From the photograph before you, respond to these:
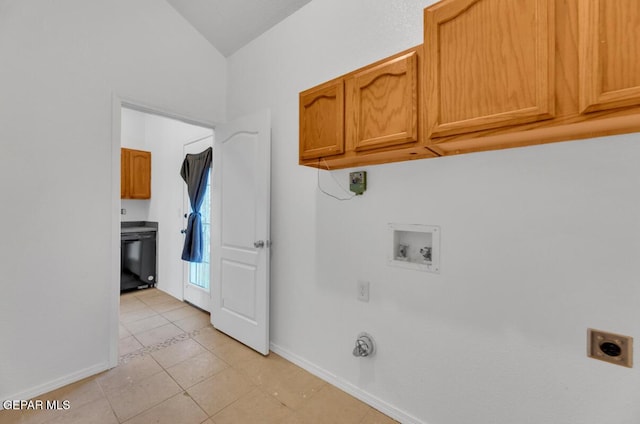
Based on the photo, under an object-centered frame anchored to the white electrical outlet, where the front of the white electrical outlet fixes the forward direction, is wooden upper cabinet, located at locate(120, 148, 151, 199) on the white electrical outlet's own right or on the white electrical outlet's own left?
on the white electrical outlet's own right

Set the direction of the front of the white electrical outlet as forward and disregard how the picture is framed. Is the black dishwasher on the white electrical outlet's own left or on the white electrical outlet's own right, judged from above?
on the white electrical outlet's own right

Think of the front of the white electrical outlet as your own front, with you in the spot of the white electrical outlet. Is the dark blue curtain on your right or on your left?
on your right

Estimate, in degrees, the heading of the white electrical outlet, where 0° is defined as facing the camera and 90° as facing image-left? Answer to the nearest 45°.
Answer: approximately 45°

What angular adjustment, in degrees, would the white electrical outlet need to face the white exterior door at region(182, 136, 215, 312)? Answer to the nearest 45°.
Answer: approximately 90° to its right
